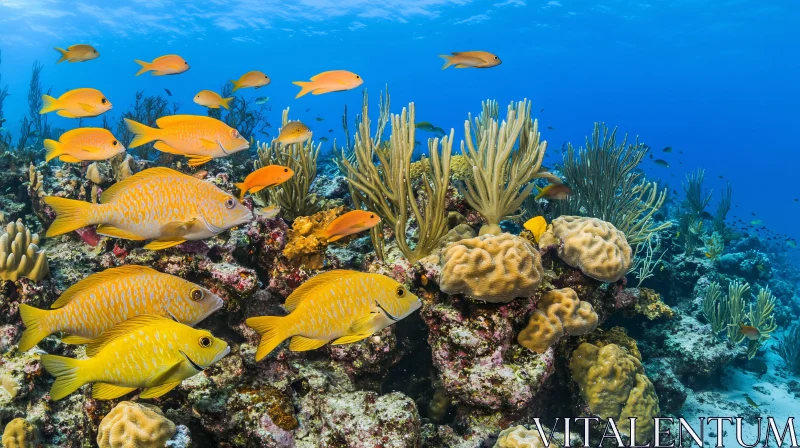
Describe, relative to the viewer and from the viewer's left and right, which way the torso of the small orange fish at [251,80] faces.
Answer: facing to the right of the viewer

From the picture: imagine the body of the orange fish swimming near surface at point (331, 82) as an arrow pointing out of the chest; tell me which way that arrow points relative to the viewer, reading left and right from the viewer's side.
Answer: facing to the right of the viewer

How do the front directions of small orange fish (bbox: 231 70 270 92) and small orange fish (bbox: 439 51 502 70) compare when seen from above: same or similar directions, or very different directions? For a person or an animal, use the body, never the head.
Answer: same or similar directions

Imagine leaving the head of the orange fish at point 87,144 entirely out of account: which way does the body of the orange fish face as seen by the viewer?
to the viewer's right

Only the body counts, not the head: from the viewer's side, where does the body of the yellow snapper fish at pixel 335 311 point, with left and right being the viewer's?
facing to the right of the viewer
